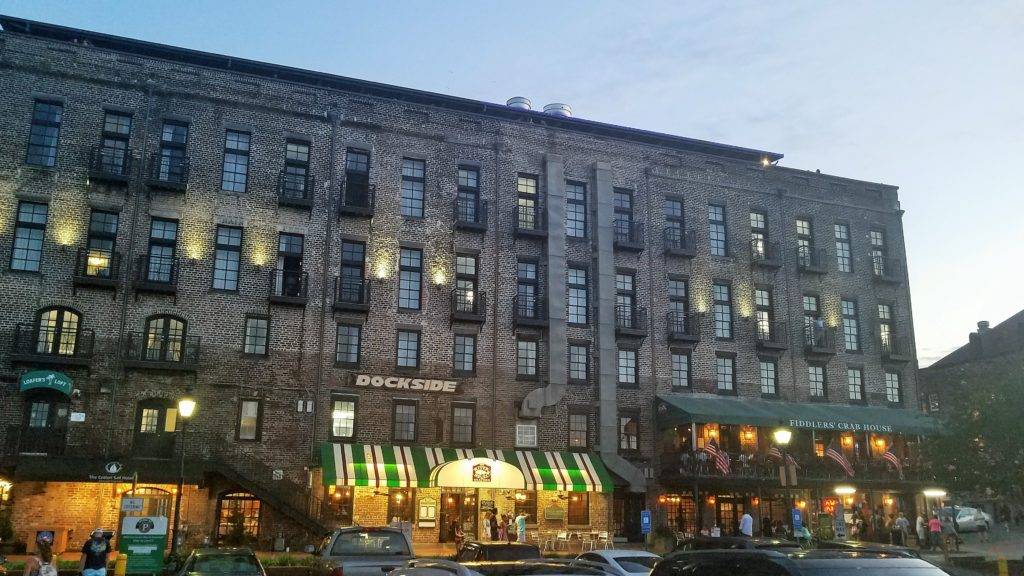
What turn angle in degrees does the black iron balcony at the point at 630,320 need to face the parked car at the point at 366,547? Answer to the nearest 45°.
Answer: approximately 45° to its right

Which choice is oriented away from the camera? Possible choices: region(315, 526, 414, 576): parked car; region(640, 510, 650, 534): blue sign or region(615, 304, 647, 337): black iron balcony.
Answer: the parked car

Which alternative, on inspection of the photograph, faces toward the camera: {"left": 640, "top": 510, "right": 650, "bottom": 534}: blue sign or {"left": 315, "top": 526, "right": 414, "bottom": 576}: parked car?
the blue sign

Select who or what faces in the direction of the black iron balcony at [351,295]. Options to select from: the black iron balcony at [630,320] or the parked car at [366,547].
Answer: the parked car

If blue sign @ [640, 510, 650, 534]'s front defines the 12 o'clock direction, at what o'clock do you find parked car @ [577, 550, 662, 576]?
The parked car is roughly at 12 o'clock from the blue sign.

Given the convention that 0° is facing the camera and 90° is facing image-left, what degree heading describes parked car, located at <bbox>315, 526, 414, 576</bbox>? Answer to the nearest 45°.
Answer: approximately 180°

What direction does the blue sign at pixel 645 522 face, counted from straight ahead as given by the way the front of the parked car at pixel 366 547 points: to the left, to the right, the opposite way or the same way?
the opposite way

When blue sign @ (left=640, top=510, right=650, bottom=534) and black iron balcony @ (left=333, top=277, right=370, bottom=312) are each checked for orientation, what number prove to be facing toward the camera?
2

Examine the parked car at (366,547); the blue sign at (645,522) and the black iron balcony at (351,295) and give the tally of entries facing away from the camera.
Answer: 1

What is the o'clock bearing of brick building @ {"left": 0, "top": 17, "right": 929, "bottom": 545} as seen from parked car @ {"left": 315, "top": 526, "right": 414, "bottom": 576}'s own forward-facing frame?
The brick building is roughly at 12 o'clock from the parked car.

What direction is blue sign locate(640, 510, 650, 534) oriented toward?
toward the camera

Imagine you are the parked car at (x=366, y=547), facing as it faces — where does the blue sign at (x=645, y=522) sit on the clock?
The blue sign is roughly at 1 o'clock from the parked car.

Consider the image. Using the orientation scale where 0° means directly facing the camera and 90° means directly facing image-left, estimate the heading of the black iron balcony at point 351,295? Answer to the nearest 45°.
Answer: approximately 0°

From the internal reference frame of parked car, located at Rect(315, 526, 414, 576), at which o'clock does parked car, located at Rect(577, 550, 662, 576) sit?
parked car, located at Rect(577, 550, 662, 576) is roughly at 3 o'clock from parked car, located at Rect(315, 526, 414, 576).

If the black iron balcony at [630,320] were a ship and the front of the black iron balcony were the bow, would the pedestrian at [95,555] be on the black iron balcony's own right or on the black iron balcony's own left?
on the black iron balcony's own right

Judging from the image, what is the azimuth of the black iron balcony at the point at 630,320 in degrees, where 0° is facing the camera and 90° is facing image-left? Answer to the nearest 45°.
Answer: approximately 315°

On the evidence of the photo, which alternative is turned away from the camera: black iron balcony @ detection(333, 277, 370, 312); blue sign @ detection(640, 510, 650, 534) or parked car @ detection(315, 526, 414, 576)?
the parked car

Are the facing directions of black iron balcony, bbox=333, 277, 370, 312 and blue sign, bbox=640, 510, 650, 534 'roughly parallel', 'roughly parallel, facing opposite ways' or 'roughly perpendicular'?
roughly parallel
